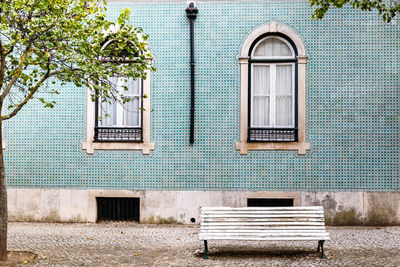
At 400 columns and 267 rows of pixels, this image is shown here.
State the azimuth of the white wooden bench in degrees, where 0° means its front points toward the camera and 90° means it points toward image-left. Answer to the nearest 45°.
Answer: approximately 0°

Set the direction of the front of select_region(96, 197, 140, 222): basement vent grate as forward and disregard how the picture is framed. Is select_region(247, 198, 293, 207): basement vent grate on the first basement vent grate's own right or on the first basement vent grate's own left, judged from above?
on the first basement vent grate's own left

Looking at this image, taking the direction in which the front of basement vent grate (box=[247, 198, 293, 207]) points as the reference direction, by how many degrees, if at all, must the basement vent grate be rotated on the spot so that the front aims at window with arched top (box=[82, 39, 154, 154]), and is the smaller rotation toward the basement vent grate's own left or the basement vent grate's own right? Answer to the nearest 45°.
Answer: approximately 90° to the basement vent grate's own right

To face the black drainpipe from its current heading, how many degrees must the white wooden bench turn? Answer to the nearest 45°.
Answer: approximately 135° to its right

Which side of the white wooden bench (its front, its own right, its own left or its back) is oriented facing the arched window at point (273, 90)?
back

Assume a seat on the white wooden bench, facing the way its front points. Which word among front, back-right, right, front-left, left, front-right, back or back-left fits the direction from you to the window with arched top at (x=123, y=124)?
back-right

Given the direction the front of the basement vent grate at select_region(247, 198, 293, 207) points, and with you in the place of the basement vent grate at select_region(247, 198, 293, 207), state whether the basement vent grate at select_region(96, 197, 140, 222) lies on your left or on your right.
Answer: on your right

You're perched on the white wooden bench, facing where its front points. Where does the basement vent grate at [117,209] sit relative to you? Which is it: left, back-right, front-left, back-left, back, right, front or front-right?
back-right
